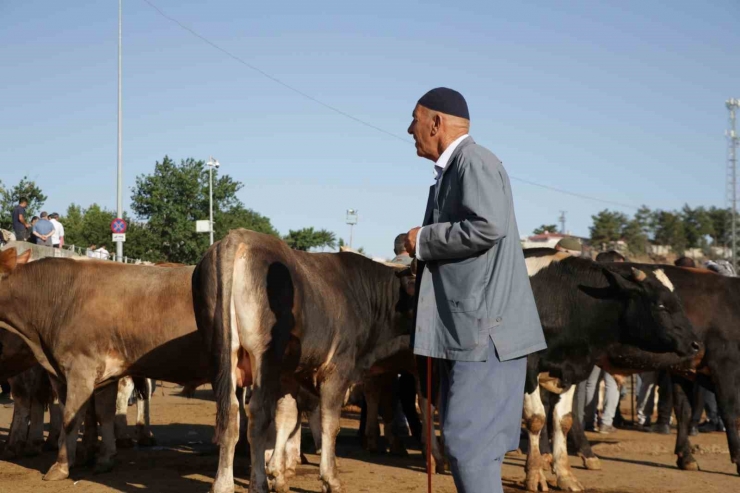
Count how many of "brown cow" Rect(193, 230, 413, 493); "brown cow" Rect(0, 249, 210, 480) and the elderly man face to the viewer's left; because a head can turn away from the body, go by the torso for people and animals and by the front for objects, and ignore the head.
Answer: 2

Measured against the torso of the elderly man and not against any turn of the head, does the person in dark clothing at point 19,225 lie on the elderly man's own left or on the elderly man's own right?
on the elderly man's own right

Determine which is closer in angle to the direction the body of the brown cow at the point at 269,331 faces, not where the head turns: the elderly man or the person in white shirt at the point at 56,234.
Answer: the person in white shirt

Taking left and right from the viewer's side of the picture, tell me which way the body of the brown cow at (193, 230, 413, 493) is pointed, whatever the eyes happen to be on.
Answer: facing away from the viewer and to the right of the viewer

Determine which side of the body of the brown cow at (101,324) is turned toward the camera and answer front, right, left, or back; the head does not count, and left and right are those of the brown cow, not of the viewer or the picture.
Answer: left

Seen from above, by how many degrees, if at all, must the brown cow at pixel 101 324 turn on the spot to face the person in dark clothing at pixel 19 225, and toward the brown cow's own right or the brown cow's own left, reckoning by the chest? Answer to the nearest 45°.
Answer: approximately 90° to the brown cow's own right

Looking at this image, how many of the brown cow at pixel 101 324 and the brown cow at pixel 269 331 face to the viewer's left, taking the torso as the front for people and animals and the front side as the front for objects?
1

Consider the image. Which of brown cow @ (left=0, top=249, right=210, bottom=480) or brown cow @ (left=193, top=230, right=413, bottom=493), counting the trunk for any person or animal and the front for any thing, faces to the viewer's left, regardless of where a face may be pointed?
brown cow @ (left=0, top=249, right=210, bottom=480)

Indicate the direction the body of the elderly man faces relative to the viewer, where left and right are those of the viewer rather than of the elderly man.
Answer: facing to the left of the viewer

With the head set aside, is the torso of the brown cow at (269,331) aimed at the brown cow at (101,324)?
no

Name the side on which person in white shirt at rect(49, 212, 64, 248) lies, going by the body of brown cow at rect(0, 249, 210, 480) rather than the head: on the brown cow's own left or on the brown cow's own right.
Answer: on the brown cow's own right

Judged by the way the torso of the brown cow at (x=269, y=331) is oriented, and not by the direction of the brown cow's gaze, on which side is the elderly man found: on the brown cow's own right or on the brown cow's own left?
on the brown cow's own right

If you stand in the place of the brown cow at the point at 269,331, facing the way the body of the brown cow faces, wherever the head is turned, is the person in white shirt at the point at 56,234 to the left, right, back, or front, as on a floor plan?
left

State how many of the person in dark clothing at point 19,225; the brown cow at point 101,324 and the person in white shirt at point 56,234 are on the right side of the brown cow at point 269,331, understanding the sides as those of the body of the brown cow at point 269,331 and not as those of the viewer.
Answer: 0

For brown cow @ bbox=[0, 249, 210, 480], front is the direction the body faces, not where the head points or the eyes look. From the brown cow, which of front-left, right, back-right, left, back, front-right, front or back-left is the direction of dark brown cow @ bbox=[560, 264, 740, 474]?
back

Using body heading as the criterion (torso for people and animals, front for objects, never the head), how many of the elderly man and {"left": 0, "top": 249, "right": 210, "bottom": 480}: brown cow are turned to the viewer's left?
2

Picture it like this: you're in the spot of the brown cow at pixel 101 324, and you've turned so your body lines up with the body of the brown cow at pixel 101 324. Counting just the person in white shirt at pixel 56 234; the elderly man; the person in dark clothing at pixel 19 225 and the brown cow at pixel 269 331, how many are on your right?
2
